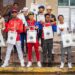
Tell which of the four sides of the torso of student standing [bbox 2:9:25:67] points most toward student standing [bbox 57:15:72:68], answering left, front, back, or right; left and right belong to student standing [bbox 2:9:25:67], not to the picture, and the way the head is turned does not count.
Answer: left

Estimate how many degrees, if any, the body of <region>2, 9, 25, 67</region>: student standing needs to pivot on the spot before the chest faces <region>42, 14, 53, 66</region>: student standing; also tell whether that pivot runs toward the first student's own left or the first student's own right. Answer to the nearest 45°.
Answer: approximately 90° to the first student's own left

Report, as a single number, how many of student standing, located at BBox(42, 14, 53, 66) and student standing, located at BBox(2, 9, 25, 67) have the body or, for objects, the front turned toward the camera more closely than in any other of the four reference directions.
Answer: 2

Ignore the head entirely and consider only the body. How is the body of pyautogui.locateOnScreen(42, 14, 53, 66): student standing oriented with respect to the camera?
toward the camera

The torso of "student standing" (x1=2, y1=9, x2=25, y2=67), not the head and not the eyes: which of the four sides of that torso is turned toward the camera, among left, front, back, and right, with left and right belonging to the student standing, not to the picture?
front
